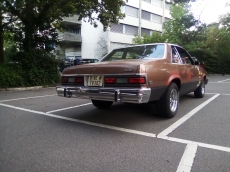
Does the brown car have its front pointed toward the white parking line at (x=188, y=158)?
no

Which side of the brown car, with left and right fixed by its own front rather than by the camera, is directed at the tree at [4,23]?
left

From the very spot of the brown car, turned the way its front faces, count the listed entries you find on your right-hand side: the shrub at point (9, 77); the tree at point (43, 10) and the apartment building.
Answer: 0

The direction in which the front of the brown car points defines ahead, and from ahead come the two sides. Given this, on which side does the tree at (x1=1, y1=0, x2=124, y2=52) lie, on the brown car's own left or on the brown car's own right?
on the brown car's own left

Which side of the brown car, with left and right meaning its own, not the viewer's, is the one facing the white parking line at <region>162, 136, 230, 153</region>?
right

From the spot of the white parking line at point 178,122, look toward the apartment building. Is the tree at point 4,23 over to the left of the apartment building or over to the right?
left

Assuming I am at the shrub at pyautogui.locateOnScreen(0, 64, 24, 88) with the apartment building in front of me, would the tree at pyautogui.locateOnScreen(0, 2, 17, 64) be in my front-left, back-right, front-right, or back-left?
front-left

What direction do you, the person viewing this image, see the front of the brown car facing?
facing away from the viewer and to the right of the viewer

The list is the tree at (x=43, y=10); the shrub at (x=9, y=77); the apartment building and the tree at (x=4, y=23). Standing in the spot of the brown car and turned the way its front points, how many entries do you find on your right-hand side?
0

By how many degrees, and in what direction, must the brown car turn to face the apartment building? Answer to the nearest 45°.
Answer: approximately 45° to its left

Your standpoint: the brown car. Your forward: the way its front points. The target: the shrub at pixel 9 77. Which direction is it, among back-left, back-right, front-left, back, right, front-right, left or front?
left
